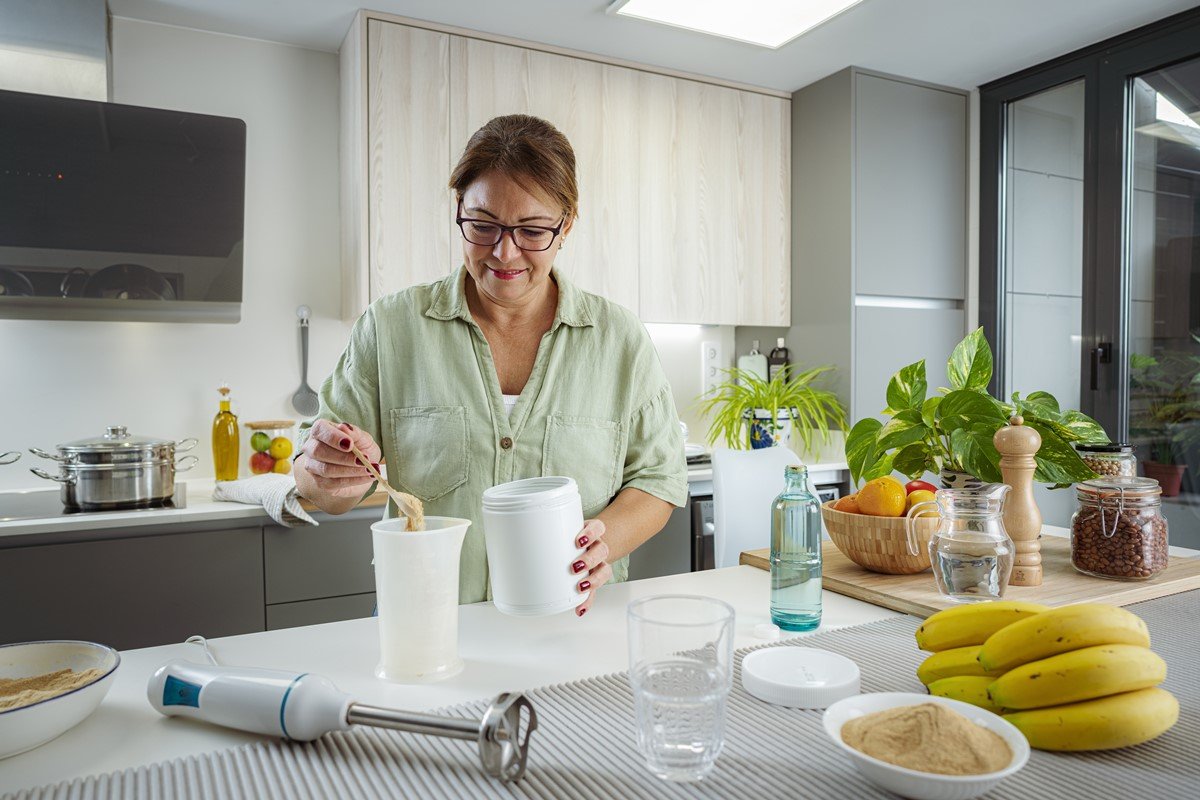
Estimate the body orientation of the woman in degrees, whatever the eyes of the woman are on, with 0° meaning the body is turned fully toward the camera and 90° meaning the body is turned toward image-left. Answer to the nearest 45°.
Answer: approximately 0°

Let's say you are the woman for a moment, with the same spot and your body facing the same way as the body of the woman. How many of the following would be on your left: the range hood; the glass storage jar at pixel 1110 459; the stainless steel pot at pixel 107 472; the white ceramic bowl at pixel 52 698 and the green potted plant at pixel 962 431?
2

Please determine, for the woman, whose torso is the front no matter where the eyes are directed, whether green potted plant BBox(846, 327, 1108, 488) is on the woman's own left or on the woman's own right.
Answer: on the woman's own left

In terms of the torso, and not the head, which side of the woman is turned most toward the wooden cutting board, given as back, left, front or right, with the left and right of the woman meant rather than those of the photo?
left

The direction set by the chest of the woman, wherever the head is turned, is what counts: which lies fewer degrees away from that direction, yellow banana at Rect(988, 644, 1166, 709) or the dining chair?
the yellow banana

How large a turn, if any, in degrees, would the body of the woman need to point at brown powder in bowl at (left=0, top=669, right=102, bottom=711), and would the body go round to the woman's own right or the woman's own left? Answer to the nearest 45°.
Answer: approximately 45° to the woman's own right

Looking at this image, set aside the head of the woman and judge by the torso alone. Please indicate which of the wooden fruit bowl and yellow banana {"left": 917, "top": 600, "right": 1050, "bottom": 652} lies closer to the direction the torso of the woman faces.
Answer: the yellow banana

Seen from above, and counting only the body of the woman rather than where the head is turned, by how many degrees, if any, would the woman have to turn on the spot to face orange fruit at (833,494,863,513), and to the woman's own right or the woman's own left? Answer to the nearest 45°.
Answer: approximately 90° to the woman's own left

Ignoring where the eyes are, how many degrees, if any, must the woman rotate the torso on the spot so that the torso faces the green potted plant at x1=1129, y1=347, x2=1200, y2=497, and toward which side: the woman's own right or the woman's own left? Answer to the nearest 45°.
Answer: approximately 135° to the woman's own left

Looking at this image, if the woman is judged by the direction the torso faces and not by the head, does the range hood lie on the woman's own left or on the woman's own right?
on the woman's own right

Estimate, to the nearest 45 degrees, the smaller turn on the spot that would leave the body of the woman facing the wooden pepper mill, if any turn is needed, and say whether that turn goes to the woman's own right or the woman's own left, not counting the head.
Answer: approximately 90° to the woman's own left

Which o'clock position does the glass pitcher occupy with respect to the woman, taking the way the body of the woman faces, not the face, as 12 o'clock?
The glass pitcher is roughly at 10 o'clock from the woman.

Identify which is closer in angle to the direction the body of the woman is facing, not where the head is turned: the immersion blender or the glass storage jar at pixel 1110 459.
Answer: the immersion blender

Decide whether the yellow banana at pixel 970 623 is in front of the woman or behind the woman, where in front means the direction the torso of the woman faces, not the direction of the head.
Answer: in front

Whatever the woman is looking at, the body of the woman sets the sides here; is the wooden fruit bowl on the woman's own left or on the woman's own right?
on the woman's own left

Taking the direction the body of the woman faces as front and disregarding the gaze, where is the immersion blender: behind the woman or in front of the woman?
in front
